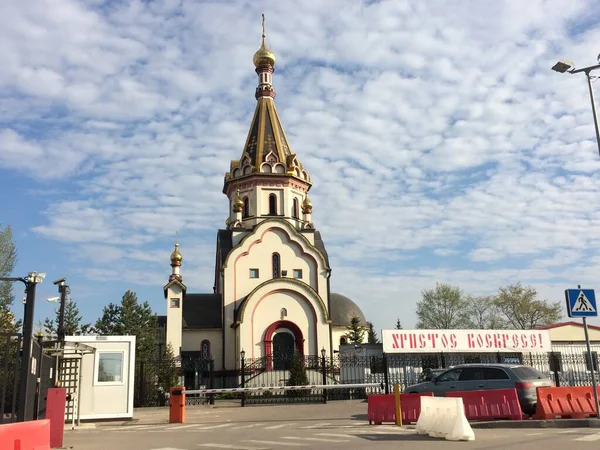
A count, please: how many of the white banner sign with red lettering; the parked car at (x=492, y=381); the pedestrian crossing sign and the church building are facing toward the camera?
3

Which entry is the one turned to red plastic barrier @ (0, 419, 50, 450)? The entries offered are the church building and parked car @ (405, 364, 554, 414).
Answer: the church building

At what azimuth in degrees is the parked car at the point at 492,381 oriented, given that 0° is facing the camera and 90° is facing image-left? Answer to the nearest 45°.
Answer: approximately 135°

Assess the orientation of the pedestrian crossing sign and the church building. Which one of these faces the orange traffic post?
the church building

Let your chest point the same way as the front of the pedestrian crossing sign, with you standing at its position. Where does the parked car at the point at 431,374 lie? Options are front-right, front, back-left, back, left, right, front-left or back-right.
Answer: back-right

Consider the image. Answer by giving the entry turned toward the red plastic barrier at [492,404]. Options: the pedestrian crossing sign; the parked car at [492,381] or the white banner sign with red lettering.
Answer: the white banner sign with red lettering

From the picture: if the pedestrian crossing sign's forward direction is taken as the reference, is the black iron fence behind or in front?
behind

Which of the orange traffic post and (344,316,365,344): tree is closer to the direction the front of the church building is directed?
the orange traffic post
